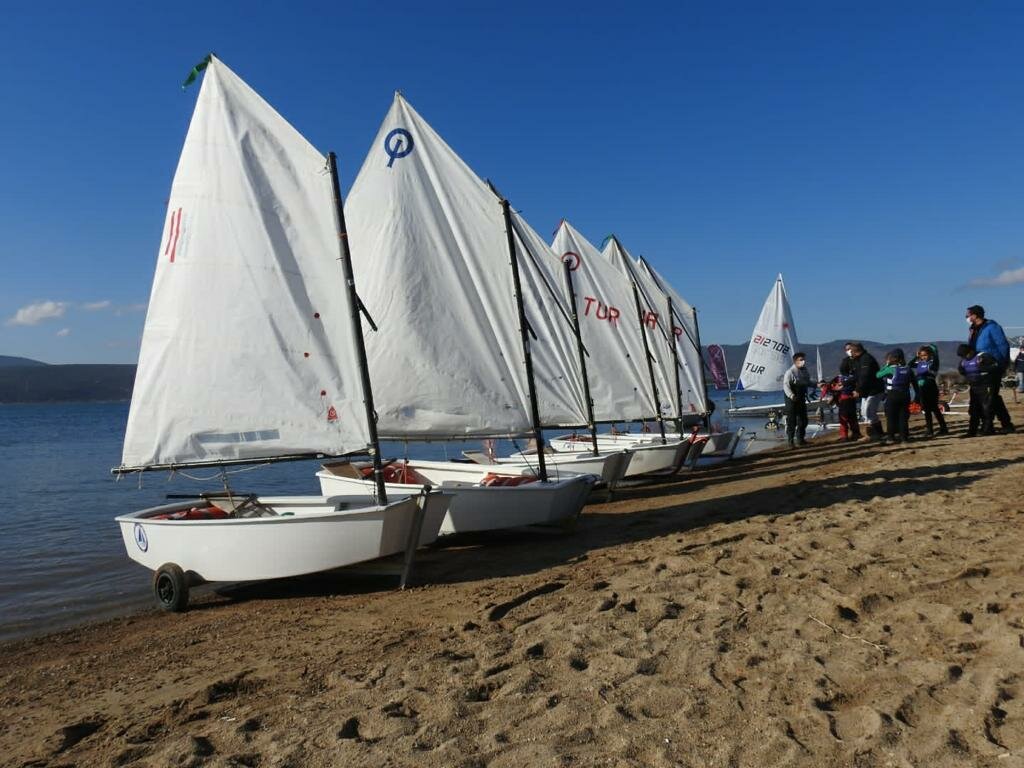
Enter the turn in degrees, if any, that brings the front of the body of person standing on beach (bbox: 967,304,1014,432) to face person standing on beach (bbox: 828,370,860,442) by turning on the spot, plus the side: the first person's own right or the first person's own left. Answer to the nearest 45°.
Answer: approximately 45° to the first person's own right

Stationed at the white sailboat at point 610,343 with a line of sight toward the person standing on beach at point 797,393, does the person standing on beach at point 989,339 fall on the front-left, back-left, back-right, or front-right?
front-right

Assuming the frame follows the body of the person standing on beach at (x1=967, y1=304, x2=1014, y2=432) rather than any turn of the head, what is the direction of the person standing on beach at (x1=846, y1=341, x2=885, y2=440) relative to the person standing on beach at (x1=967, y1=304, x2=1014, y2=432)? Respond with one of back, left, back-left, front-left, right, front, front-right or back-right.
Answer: front-right

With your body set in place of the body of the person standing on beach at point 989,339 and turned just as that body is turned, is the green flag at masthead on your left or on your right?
on your left

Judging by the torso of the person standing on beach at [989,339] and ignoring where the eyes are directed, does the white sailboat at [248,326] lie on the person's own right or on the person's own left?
on the person's own left

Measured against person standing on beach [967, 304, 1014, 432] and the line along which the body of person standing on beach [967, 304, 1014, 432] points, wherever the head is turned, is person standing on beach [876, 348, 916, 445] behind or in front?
in front

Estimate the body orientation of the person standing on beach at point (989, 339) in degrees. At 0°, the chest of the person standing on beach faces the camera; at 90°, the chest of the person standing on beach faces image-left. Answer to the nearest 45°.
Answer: approximately 90°

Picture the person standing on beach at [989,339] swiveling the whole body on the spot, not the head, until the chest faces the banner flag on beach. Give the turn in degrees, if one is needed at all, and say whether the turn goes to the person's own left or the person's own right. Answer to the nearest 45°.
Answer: approximately 45° to the person's own right

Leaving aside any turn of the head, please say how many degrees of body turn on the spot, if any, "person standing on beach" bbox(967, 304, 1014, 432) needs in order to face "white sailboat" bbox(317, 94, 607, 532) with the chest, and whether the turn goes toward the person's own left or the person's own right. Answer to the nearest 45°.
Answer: approximately 45° to the person's own left

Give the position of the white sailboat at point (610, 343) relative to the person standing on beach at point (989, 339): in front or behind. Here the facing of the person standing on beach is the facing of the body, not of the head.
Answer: in front
